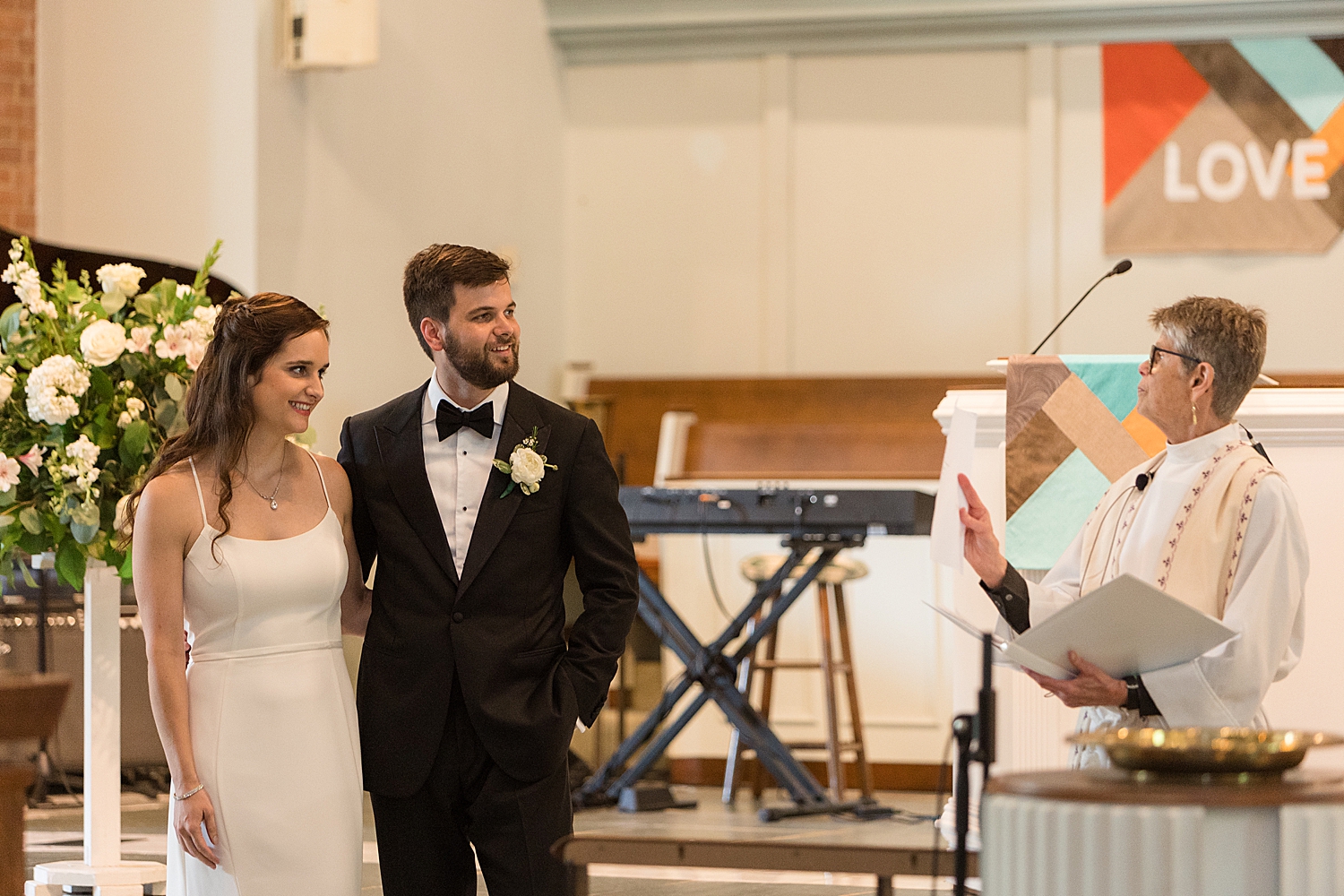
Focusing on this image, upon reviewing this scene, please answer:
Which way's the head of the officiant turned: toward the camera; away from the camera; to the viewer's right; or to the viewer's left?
to the viewer's left

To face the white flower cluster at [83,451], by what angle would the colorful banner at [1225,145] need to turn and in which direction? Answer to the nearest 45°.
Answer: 0° — it already faces it

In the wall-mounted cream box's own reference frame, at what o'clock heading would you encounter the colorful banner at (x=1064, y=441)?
The colorful banner is roughly at 11 o'clock from the wall-mounted cream box.

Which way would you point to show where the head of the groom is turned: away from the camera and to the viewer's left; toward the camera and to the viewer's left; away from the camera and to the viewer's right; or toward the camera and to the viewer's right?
toward the camera and to the viewer's right

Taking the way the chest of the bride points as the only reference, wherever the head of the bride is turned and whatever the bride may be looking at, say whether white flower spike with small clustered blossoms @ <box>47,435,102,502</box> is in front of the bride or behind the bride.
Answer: behind

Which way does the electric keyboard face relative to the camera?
away from the camera

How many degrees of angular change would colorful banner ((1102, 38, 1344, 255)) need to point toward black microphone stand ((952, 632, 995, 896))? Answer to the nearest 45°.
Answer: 0° — it already faces it

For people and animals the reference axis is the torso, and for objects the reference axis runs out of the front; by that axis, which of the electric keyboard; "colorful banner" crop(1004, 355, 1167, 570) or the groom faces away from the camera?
the electric keyboard

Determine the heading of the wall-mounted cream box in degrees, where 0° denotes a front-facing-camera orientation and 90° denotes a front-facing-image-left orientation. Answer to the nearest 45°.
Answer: approximately 0°
